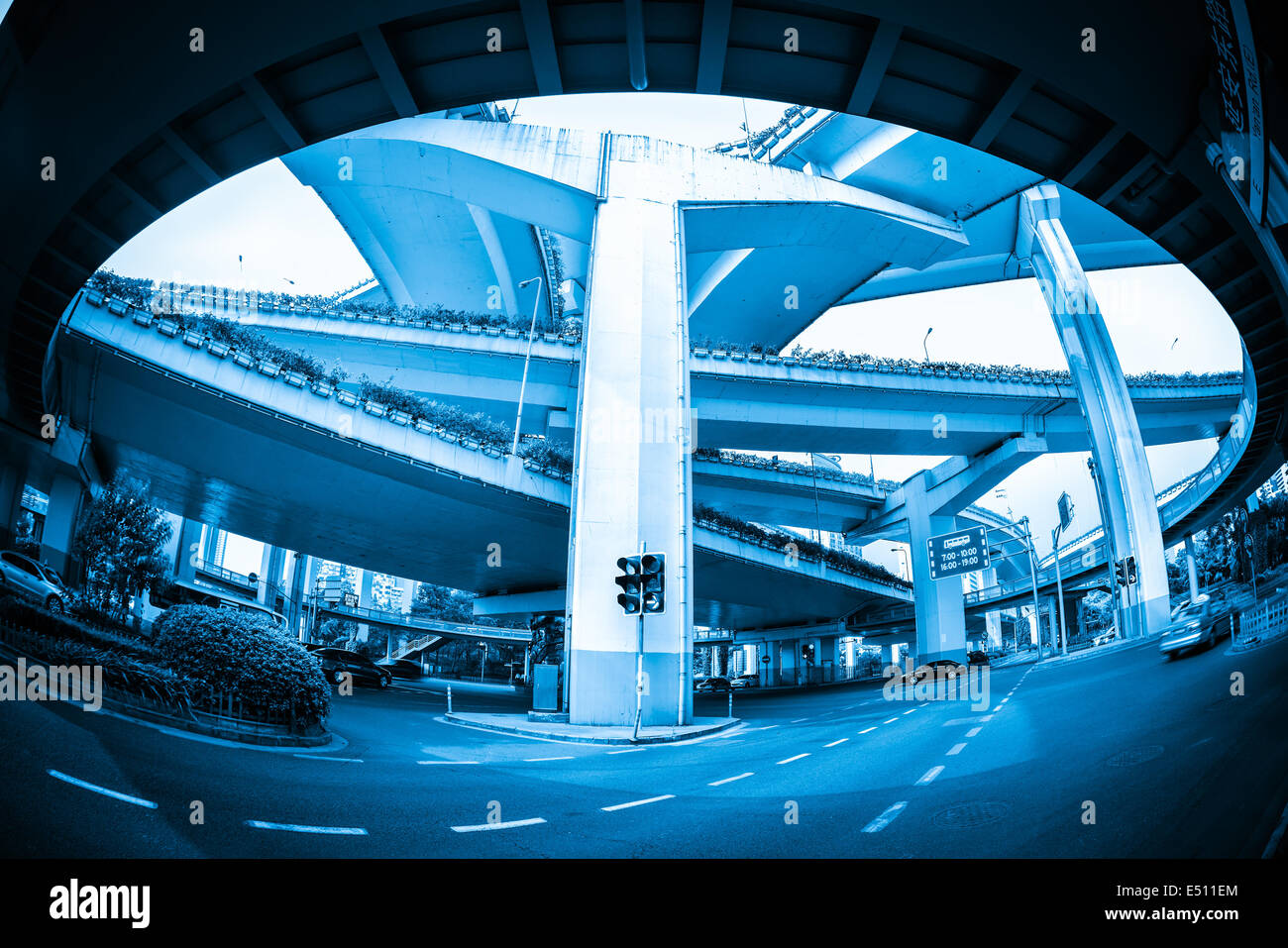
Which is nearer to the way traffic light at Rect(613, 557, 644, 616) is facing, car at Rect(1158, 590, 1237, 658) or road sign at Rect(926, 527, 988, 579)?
the car

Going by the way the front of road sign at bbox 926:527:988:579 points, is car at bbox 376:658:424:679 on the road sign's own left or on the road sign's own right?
on the road sign's own right

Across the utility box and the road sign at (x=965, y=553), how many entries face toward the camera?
2

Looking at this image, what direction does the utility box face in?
toward the camera

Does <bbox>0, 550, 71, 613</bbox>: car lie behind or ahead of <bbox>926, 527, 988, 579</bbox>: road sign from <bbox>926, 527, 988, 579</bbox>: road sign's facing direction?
ahead

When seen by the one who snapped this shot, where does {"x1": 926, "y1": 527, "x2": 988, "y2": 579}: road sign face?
facing the viewer
